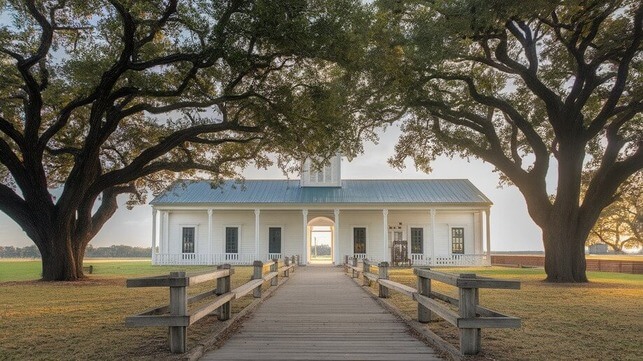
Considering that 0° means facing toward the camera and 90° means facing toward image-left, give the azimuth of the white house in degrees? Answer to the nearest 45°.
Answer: approximately 0°

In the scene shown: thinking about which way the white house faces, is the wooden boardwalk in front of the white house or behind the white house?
in front
